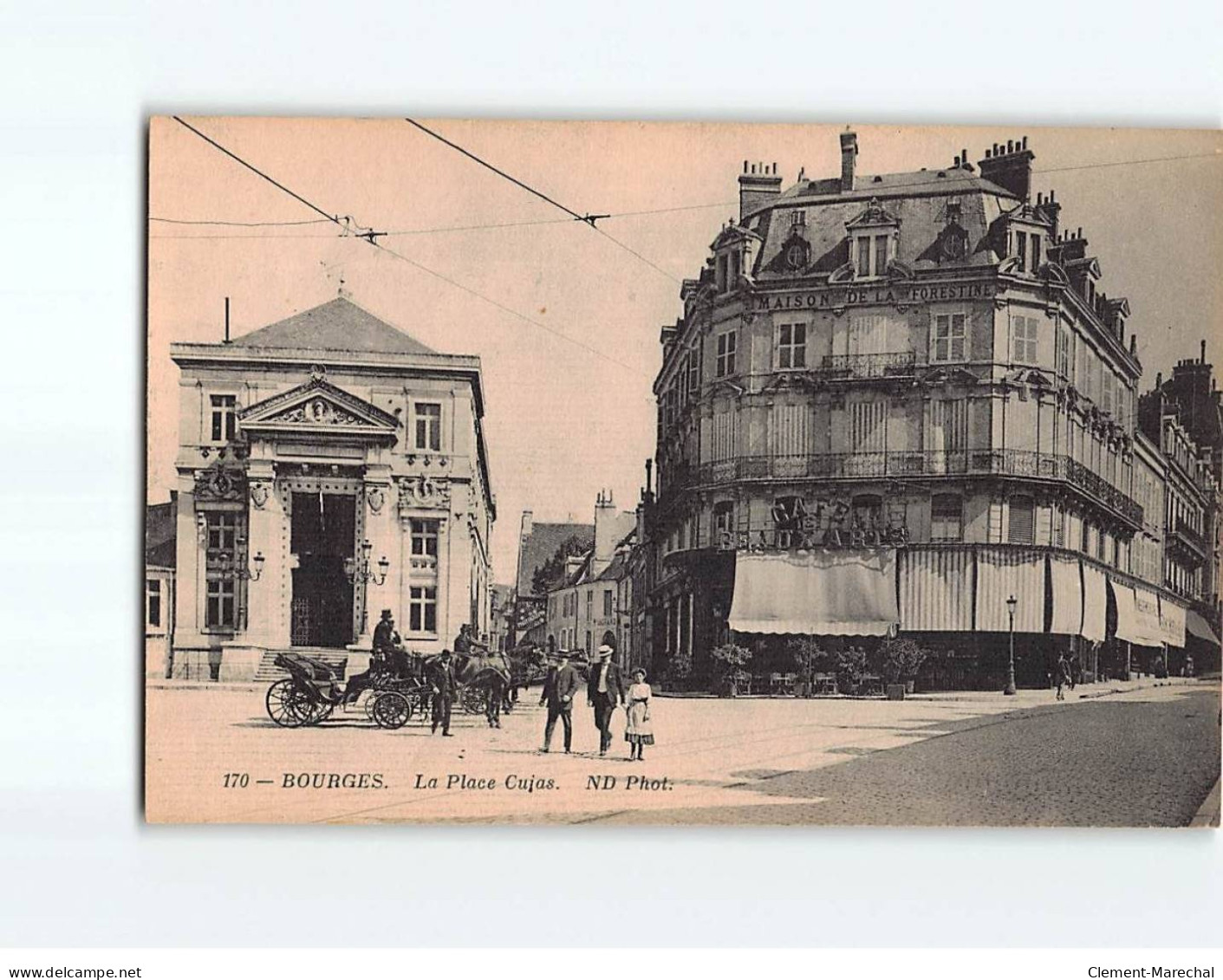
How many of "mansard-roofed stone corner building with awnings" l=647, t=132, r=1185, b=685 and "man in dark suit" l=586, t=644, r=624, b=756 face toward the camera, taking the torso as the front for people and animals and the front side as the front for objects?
2

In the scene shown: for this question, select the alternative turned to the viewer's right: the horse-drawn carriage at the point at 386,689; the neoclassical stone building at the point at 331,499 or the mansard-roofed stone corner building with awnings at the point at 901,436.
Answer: the horse-drawn carriage

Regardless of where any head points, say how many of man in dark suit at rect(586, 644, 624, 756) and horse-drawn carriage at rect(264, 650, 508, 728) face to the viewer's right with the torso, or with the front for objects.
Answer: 1

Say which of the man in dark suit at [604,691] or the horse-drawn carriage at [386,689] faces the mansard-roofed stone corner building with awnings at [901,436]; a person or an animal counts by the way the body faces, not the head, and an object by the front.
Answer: the horse-drawn carriage

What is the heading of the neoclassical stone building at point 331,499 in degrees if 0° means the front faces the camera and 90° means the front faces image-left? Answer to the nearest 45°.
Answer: approximately 0°

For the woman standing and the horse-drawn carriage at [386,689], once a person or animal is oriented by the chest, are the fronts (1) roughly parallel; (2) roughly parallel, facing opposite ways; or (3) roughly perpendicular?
roughly perpendicular

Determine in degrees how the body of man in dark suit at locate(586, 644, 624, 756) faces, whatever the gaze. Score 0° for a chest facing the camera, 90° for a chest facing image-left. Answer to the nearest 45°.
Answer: approximately 0°

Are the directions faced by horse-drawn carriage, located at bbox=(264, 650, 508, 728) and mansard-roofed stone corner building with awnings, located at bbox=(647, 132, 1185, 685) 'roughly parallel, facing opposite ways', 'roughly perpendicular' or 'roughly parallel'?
roughly perpendicular

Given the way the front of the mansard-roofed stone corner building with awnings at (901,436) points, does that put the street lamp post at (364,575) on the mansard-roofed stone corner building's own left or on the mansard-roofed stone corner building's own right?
on the mansard-roofed stone corner building's own right
